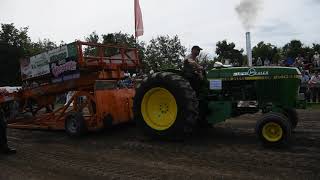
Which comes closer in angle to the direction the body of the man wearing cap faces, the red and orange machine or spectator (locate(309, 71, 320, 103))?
the spectator

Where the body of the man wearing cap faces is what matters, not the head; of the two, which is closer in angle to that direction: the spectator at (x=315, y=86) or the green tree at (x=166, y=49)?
the spectator

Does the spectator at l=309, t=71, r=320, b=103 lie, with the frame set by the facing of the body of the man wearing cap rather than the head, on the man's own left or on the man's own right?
on the man's own left

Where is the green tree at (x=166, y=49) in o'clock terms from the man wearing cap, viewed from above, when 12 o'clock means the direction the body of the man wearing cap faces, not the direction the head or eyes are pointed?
The green tree is roughly at 9 o'clock from the man wearing cap.

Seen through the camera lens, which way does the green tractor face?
facing the viewer and to the right of the viewer

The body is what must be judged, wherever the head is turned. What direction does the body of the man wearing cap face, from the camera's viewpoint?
to the viewer's right

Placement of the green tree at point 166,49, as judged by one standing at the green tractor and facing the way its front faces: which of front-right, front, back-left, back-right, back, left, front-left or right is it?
back-left

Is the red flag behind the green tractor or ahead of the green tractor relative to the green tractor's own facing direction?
behind

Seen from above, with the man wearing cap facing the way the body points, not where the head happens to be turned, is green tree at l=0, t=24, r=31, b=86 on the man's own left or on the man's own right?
on the man's own left

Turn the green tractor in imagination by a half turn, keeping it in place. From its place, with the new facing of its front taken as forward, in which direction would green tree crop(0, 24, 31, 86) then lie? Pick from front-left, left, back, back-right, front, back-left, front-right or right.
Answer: front
